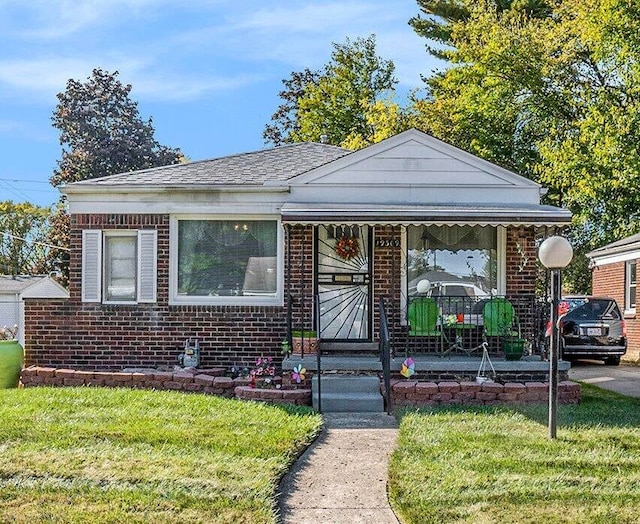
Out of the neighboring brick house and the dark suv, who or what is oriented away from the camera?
the dark suv

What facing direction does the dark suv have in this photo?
away from the camera

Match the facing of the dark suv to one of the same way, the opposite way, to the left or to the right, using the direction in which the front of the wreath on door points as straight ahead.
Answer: the opposite way

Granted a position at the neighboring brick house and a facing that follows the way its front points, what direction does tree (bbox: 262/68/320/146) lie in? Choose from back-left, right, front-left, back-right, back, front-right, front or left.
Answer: back-right

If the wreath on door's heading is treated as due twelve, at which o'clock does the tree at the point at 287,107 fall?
The tree is roughly at 6 o'clock from the wreath on door.

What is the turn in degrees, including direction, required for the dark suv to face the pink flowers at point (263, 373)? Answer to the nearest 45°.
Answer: approximately 135° to its left

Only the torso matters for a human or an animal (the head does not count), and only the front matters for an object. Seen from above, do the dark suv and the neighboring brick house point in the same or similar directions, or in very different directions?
very different directions

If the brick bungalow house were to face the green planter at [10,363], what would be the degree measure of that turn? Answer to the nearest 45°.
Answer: approximately 90° to its right

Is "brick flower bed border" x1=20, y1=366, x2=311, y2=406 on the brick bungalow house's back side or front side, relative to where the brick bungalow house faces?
on the front side

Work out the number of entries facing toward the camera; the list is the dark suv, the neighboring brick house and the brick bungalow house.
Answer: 2
